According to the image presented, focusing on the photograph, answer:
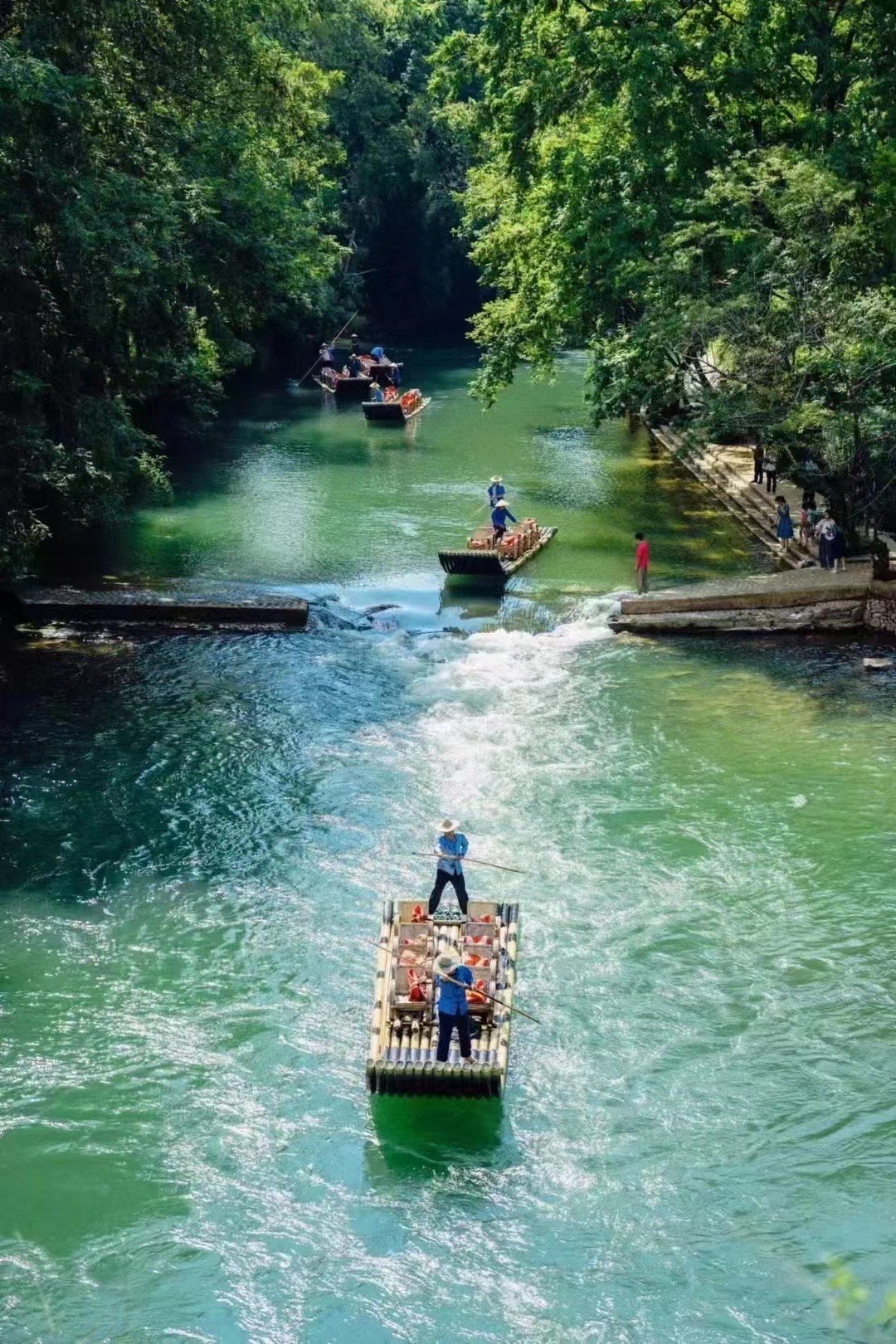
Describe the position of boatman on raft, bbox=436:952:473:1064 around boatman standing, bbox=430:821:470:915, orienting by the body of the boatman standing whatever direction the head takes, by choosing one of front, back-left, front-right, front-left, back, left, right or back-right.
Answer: front

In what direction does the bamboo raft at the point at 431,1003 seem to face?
toward the camera

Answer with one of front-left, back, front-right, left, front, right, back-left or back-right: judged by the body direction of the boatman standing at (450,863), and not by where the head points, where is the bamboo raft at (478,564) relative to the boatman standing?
back

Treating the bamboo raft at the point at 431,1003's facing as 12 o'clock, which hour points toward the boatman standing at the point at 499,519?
The boatman standing is roughly at 6 o'clock from the bamboo raft.

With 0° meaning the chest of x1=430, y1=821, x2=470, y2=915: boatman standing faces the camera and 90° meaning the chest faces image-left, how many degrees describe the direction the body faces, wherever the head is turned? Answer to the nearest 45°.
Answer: approximately 0°
